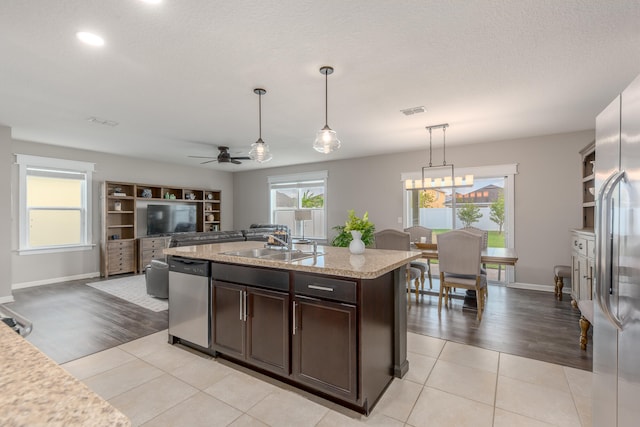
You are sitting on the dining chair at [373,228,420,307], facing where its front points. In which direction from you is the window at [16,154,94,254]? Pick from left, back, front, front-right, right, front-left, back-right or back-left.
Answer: back-left

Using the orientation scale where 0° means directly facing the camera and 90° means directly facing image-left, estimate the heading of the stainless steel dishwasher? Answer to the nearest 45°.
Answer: approximately 45°

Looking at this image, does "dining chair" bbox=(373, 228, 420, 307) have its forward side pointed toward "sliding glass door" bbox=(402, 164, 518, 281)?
yes

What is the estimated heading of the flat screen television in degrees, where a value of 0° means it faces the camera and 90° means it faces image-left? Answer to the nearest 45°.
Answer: approximately 315°

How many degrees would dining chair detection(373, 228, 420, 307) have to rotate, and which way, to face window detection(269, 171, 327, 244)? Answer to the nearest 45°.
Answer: approximately 90° to its left

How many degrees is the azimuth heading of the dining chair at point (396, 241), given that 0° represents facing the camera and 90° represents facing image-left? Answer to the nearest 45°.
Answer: approximately 225°

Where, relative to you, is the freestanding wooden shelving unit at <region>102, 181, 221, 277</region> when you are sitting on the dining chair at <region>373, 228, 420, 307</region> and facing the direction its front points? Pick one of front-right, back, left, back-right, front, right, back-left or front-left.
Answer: back-left
